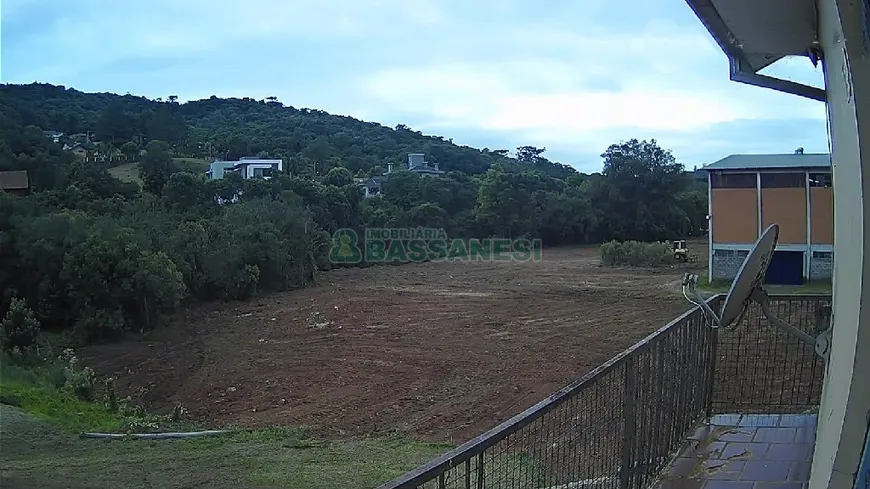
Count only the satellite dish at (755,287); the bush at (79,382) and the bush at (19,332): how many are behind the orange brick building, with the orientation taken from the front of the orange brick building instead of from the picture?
0

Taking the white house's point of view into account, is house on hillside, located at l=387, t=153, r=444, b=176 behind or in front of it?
behind

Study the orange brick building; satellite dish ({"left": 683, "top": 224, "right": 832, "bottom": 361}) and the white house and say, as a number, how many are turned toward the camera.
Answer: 2

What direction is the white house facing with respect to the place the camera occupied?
facing the viewer

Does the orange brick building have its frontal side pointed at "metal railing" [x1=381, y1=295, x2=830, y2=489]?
yes

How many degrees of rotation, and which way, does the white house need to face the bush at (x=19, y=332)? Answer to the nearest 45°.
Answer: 0° — it already faces it

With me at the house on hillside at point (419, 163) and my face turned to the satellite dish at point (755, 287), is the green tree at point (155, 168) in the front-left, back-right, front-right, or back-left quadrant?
front-right

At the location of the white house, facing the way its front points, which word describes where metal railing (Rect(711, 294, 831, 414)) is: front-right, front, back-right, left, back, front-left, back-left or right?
front

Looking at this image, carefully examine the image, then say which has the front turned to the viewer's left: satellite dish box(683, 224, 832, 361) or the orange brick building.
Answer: the satellite dish

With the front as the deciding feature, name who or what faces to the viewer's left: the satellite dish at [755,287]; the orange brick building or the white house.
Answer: the satellite dish

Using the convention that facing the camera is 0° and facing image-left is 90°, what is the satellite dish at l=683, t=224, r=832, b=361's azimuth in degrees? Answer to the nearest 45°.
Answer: approximately 90°

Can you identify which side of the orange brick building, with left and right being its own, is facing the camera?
front

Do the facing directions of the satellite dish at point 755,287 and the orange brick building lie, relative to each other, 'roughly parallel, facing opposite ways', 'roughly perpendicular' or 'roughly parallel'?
roughly perpendicular
